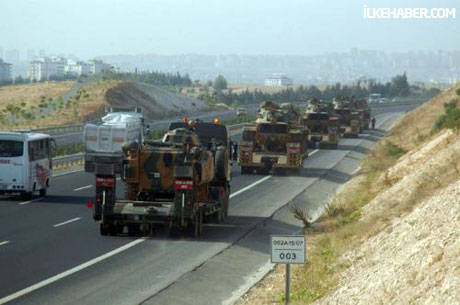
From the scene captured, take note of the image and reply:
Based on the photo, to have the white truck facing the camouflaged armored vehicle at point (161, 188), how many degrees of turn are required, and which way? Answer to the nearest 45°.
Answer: approximately 135° to its right

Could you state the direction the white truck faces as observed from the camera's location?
facing away from the viewer and to the right of the viewer

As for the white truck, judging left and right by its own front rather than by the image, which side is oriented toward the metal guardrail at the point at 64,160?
left

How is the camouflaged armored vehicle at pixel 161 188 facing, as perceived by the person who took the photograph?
facing away from the viewer and to the right of the viewer

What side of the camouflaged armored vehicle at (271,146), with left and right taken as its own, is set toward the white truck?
left

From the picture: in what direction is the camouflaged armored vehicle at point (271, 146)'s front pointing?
away from the camera

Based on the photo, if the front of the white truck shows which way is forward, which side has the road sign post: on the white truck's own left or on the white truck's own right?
on the white truck's own right

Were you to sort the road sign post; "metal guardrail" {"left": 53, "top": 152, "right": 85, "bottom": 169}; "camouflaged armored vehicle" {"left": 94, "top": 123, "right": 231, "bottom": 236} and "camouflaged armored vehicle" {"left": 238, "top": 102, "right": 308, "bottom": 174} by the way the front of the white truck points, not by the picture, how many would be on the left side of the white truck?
1
